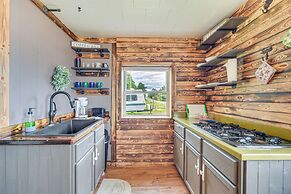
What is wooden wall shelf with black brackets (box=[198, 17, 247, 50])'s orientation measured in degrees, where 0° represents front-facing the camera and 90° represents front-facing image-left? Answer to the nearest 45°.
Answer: approximately 90°

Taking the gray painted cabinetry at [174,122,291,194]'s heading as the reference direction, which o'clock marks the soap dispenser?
The soap dispenser is roughly at 12 o'clock from the gray painted cabinetry.

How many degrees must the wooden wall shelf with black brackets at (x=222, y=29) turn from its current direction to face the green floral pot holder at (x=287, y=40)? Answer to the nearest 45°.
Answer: approximately 135° to its left

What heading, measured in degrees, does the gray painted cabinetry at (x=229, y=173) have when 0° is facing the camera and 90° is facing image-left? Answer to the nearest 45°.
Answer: approximately 90°

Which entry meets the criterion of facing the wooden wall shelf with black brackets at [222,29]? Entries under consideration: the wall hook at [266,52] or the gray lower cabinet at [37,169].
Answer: the gray lower cabinet

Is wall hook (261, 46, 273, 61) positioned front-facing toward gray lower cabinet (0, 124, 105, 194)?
yes

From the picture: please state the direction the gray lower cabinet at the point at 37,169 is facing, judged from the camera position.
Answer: facing to the right of the viewer

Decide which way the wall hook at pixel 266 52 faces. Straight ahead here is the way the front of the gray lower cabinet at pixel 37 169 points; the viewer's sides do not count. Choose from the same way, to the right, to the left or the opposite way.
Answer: the opposite way
